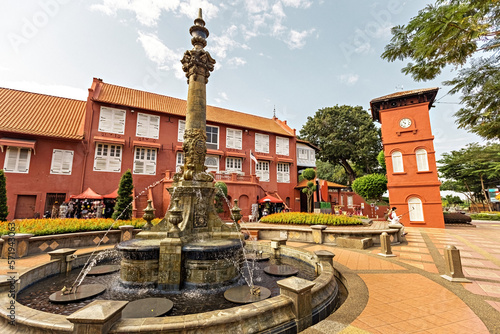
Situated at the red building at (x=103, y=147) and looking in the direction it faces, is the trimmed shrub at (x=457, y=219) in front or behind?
in front

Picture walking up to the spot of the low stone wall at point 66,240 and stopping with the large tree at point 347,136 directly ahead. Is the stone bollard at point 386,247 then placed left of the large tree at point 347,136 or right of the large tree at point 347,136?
right

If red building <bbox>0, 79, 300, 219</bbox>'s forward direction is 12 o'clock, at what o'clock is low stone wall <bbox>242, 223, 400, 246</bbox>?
The low stone wall is roughly at 12 o'clock from the red building.

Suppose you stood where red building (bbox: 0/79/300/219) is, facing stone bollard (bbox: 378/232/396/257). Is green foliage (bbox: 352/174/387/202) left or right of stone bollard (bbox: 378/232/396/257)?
left

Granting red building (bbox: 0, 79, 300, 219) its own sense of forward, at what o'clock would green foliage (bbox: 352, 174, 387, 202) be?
The green foliage is roughly at 11 o'clock from the red building.

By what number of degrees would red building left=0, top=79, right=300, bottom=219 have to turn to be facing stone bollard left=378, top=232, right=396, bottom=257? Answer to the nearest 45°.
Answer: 0° — it already faces it

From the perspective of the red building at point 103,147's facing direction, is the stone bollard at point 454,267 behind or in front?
in front

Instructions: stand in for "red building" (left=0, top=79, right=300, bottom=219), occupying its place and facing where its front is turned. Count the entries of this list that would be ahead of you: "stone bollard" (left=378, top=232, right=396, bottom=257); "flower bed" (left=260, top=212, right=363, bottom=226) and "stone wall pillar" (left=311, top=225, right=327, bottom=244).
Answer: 3

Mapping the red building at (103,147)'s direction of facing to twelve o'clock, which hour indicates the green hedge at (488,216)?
The green hedge is roughly at 11 o'clock from the red building.

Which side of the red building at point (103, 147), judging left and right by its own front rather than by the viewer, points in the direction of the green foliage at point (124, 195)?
front

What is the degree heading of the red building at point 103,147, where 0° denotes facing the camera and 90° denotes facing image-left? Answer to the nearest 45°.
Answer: approximately 315°

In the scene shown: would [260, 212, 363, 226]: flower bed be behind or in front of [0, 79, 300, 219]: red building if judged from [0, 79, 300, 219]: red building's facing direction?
in front
